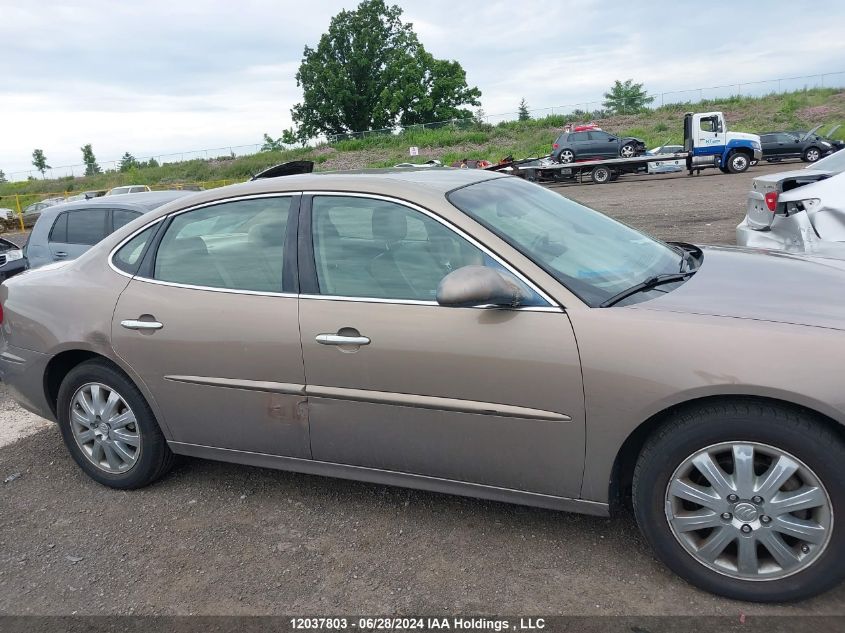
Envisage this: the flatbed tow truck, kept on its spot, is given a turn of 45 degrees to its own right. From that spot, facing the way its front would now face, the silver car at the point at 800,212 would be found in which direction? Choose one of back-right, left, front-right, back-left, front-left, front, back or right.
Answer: front-right

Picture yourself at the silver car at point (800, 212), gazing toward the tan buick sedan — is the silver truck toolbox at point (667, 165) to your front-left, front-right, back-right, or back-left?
back-right

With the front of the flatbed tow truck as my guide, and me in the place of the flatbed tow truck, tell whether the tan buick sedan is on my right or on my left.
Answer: on my right

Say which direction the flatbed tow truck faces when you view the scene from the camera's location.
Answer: facing to the right of the viewer
